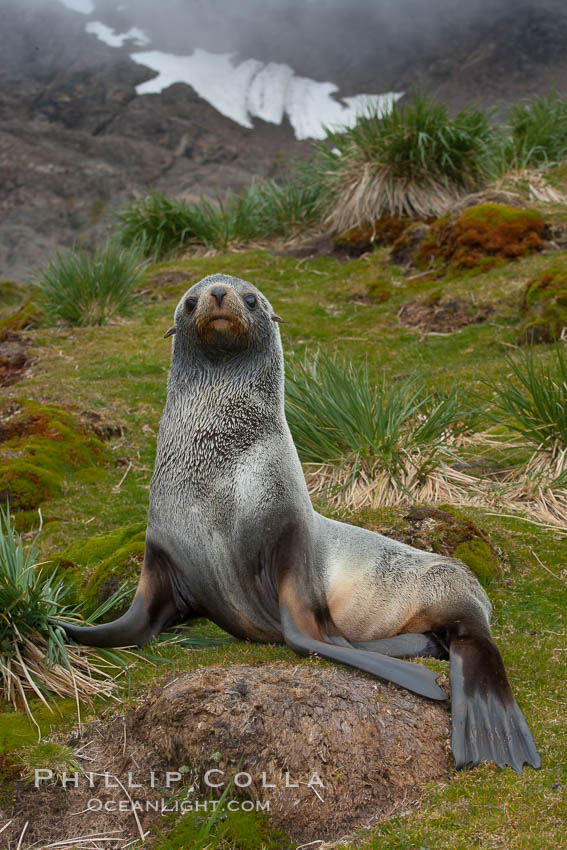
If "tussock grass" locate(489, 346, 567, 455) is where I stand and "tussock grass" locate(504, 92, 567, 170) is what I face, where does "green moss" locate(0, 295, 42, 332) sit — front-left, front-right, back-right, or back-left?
front-left

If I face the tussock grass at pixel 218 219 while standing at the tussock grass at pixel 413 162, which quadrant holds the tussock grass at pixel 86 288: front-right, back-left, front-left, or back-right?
front-left

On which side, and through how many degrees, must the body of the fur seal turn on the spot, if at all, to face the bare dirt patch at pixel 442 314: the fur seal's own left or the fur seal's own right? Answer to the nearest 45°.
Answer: approximately 135° to the fur seal's own right

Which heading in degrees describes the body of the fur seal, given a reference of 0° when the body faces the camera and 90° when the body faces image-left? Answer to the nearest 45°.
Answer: approximately 45°

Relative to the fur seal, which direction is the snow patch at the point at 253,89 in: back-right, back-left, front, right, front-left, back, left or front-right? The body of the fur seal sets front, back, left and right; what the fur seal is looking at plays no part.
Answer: back-right

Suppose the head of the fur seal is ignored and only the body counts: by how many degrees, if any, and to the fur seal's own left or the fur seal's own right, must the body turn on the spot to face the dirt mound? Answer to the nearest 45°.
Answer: approximately 45° to the fur seal's own left

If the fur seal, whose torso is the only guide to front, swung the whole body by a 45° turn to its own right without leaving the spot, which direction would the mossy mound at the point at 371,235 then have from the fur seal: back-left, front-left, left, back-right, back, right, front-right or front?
right

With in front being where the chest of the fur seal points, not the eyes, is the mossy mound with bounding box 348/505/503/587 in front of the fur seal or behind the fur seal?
behind

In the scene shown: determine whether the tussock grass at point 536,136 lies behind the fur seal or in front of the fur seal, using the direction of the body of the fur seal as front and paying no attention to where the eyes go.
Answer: behind

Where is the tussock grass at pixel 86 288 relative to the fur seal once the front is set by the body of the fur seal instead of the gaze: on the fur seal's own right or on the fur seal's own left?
on the fur seal's own right

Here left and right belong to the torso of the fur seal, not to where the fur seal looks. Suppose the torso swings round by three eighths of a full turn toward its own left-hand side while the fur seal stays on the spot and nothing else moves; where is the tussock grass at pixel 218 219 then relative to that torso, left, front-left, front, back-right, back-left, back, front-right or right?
left

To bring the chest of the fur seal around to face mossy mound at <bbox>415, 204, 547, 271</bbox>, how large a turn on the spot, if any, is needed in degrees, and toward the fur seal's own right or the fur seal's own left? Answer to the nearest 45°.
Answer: approximately 135° to the fur seal's own right
